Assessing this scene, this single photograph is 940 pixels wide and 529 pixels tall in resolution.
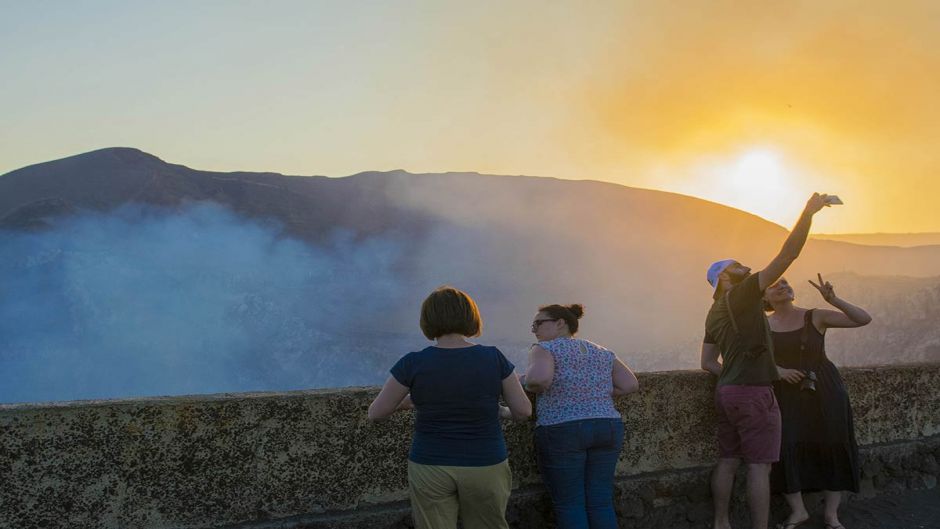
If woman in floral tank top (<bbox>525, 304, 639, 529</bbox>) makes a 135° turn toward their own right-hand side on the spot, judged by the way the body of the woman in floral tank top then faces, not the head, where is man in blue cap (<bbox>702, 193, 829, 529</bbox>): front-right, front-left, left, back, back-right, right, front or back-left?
front-left

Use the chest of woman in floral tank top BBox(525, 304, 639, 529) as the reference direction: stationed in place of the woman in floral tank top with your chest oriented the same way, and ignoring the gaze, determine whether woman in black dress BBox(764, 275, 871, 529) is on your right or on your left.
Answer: on your right

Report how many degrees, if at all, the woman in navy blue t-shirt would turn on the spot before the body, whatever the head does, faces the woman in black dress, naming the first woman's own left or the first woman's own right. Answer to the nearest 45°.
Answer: approximately 45° to the first woman's own right

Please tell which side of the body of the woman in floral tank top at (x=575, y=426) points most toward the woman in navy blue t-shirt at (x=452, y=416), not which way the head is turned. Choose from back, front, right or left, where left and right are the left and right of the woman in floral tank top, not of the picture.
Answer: left

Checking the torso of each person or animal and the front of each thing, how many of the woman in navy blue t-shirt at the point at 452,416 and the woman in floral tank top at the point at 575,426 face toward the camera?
0

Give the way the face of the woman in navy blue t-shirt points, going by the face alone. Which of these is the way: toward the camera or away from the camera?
away from the camera

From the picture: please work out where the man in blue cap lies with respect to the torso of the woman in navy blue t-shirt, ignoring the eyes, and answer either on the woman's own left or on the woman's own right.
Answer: on the woman's own right

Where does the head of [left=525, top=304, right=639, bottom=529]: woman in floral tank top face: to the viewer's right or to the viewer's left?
to the viewer's left

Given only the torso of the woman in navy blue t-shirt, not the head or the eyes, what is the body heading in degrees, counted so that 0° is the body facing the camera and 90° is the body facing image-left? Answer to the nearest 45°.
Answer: approximately 180°

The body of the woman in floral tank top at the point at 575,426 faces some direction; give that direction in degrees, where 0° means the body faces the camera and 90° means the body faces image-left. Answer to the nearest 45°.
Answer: approximately 135°
